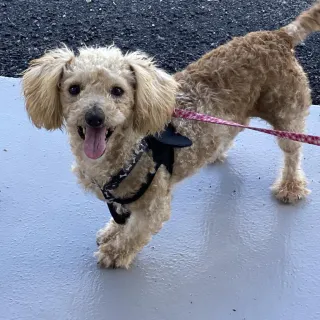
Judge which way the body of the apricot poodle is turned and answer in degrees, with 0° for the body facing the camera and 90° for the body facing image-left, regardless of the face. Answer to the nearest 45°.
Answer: approximately 45°
